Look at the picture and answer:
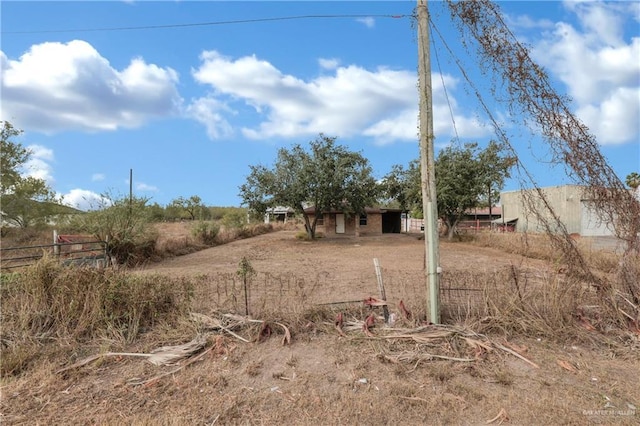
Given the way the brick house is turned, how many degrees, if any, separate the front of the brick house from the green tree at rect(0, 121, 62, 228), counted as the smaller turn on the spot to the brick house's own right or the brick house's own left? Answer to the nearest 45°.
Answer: approximately 45° to the brick house's own right

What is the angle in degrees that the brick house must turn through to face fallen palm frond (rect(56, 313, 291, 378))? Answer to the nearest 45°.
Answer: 0° — it already faces it

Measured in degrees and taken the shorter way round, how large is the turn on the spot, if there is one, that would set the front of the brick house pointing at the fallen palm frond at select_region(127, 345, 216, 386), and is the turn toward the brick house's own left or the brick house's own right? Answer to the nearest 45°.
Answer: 0° — it already faces it

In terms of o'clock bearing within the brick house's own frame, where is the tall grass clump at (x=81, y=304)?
The tall grass clump is roughly at 12 o'clock from the brick house.

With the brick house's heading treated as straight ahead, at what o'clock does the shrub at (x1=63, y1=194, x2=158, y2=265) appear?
The shrub is roughly at 1 o'clock from the brick house.

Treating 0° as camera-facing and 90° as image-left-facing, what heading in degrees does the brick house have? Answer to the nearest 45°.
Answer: approximately 0°

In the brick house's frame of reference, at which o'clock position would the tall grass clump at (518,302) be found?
The tall grass clump is roughly at 12 o'clock from the brick house.
